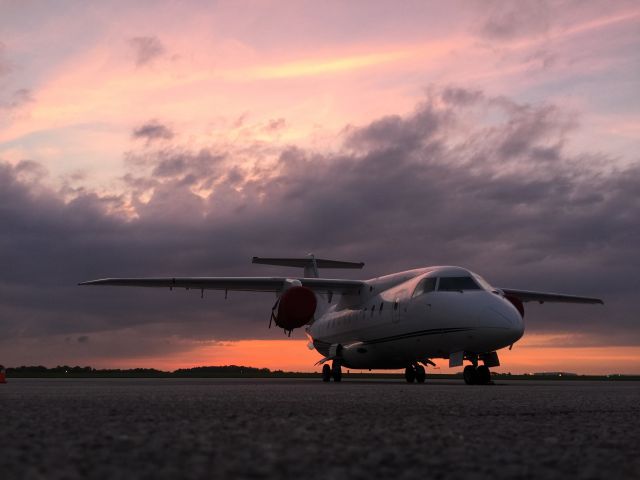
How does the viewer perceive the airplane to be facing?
facing the viewer and to the right of the viewer
